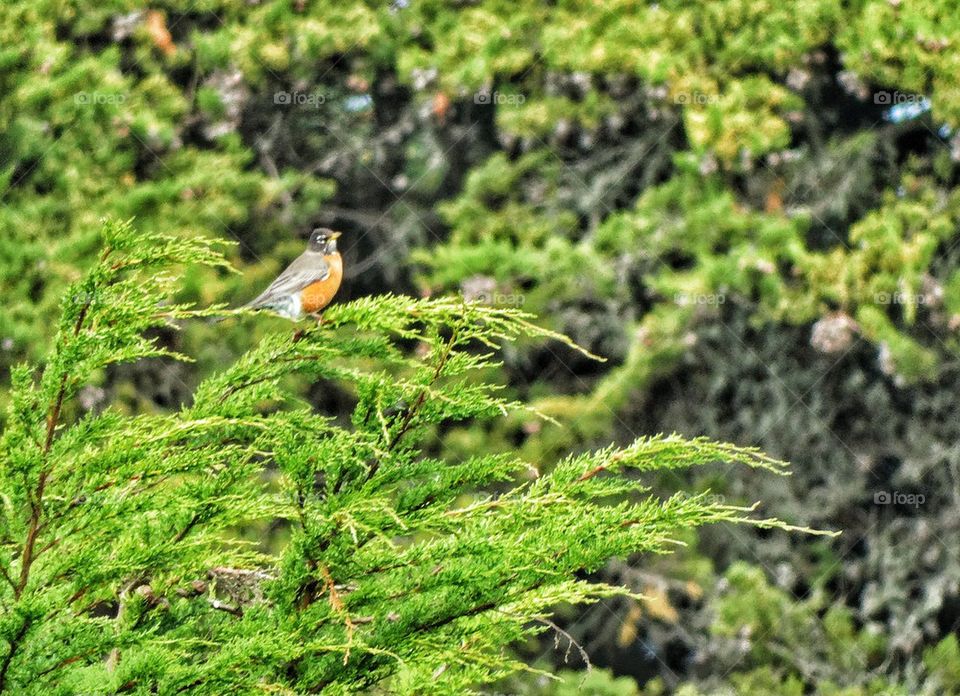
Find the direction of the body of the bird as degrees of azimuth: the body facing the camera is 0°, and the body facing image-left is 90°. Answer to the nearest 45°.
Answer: approximately 270°
